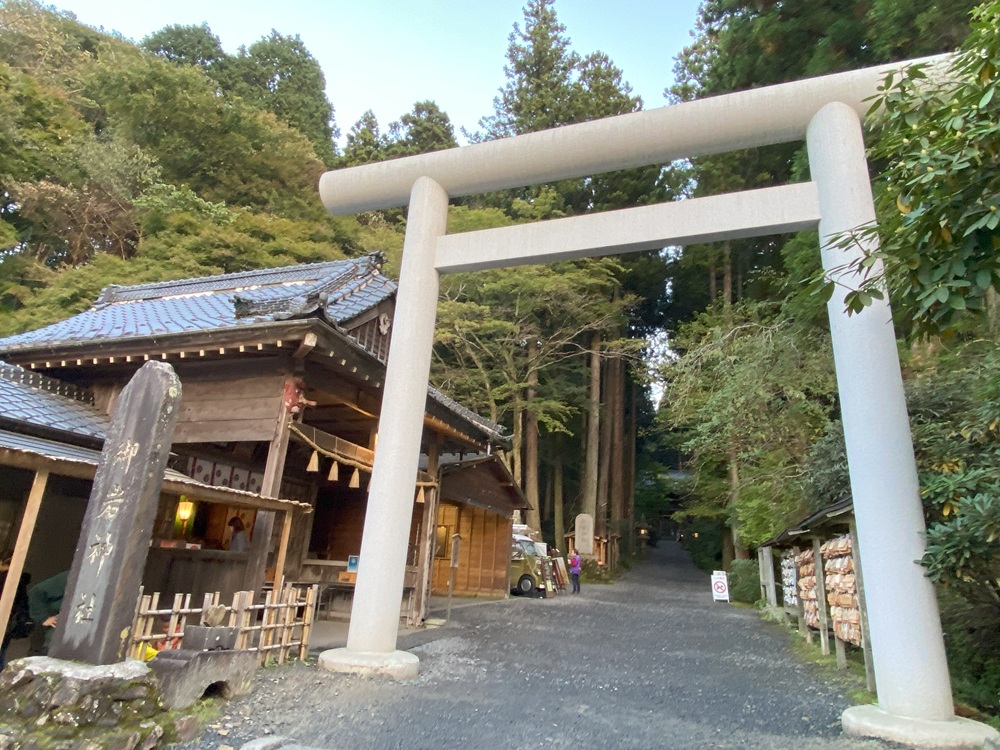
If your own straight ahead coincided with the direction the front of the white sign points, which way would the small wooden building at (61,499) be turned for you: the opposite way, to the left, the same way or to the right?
to the left

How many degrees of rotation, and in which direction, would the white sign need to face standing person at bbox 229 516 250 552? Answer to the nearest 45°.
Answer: approximately 45° to its right

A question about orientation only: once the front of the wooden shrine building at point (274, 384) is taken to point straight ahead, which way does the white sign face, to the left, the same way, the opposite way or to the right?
to the right

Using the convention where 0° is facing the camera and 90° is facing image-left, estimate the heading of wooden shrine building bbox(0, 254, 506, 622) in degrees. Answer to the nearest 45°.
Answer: approximately 315°

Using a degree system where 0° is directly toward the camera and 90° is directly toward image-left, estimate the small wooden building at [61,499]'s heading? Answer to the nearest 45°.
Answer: approximately 315°

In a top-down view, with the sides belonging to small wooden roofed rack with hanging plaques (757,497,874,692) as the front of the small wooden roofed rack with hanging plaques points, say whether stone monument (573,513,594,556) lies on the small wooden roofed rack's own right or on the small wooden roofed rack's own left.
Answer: on the small wooden roofed rack's own right

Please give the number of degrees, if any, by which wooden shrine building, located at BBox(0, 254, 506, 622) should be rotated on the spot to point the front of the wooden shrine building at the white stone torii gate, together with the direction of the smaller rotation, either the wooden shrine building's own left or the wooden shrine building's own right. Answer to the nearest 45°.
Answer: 0° — it already faces it

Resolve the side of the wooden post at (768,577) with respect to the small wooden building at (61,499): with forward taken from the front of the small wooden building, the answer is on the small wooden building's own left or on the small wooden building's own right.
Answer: on the small wooden building's own left

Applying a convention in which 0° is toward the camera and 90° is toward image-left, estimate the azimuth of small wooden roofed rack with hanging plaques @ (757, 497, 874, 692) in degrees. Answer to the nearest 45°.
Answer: approximately 45°
